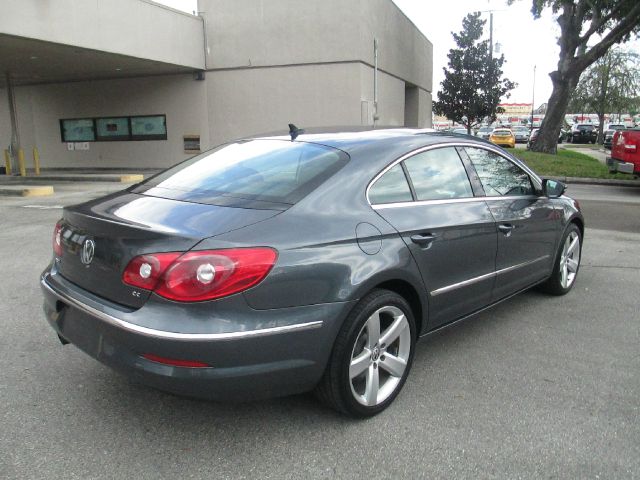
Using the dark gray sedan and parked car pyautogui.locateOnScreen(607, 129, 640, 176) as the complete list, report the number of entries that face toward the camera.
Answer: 0

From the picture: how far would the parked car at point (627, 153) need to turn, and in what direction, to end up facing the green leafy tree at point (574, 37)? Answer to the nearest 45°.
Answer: approximately 45° to its left

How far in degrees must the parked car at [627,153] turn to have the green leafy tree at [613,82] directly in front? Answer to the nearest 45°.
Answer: approximately 45° to its left

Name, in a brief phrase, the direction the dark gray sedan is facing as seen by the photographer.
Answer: facing away from the viewer and to the right of the viewer

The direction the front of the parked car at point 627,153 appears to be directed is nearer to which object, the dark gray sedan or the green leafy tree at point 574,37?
the green leafy tree

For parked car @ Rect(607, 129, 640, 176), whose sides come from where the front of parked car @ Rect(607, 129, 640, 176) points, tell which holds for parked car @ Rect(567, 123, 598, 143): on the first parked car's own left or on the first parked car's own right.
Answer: on the first parked car's own left

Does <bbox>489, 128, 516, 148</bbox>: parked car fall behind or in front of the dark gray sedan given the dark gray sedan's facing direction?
in front

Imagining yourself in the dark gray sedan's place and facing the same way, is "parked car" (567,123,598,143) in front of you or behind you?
in front

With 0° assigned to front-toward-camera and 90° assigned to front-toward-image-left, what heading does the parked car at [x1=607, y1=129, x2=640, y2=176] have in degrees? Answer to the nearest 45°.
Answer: approximately 225°

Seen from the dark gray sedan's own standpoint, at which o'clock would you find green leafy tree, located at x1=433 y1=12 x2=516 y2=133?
The green leafy tree is roughly at 11 o'clock from the dark gray sedan.

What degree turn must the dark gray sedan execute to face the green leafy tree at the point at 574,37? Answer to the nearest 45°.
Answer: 0° — it already faces it

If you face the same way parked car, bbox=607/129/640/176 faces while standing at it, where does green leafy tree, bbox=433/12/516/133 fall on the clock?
The green leafy tree is roughly at 10 o'clock from the parked car.
